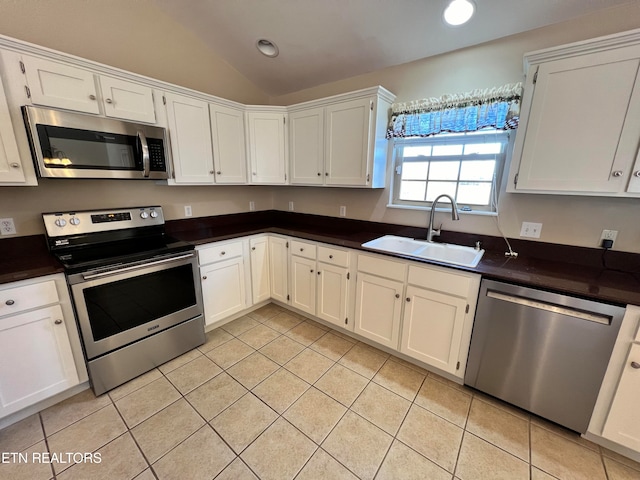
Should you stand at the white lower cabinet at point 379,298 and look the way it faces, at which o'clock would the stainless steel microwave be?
The stainless steel microwave is roughly at 1 o'clock from the white lower cabinet.

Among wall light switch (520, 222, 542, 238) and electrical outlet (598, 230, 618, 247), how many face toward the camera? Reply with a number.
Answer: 2

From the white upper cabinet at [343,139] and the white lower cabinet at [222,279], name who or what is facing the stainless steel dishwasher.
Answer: the white lower cabinet

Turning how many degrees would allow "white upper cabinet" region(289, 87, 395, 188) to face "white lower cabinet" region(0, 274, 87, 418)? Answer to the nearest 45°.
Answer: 0° — it already faces it

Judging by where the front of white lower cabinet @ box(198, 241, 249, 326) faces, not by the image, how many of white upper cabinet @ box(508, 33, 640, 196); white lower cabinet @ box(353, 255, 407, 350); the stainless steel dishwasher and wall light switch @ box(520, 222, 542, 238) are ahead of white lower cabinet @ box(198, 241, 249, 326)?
4

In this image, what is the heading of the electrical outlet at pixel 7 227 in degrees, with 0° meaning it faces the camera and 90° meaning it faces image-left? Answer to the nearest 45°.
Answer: approximately 0°

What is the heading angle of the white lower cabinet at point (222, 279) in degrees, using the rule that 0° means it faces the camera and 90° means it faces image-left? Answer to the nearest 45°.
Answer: approximately 315°

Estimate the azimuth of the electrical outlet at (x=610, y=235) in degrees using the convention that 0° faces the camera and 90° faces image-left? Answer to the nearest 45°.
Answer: approximately 0°
